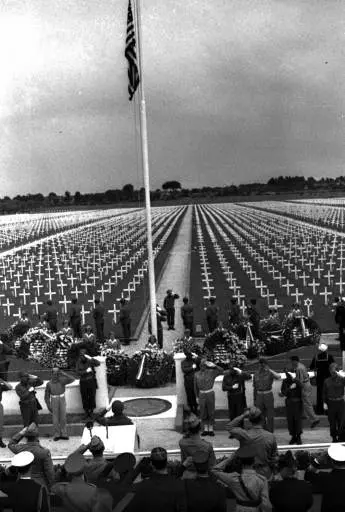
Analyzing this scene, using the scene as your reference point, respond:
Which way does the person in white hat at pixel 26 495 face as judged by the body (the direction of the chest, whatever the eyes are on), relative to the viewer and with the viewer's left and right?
facing away from the viewer

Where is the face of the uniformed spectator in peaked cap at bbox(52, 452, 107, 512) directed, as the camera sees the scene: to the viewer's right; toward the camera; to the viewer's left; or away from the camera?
away from the camera

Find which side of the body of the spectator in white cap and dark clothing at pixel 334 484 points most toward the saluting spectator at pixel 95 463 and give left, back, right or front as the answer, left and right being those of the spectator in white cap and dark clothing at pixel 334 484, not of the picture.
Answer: left

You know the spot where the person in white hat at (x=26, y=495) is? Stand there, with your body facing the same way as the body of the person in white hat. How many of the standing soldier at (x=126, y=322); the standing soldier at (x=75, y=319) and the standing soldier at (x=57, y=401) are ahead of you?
3

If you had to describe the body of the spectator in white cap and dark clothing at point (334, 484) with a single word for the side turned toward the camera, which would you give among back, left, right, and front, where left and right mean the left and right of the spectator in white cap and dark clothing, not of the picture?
back

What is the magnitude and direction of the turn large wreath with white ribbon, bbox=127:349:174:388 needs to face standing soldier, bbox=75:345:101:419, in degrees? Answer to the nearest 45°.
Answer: approximately 45° to its right

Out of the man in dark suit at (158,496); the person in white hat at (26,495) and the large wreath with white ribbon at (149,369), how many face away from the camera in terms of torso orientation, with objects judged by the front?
2

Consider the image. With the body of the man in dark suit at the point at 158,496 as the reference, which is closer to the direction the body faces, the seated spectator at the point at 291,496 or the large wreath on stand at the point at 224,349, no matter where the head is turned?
the large wreath on stand

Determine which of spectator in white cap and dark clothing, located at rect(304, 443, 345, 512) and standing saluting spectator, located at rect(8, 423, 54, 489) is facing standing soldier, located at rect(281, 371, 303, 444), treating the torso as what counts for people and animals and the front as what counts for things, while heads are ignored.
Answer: spectator in white cap and dark clothing, located at rect(304, 443, 345, 512)

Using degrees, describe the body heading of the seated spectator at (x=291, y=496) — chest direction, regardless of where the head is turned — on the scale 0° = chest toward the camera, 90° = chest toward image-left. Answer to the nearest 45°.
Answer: approximately 180°

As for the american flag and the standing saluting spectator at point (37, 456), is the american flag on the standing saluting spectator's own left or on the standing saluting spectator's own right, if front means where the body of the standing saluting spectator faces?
on the standing saluting spectator's own right

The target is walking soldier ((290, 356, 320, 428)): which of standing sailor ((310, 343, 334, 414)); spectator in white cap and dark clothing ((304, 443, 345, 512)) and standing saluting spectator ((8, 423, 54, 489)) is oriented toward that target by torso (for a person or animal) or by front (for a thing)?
spectator in white cap and dark clothing ((304, 443, 345, 512))

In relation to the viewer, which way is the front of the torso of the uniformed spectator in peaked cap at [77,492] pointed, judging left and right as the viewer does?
facing away from the viewer

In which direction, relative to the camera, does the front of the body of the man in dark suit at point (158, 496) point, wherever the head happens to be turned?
away from the camera
